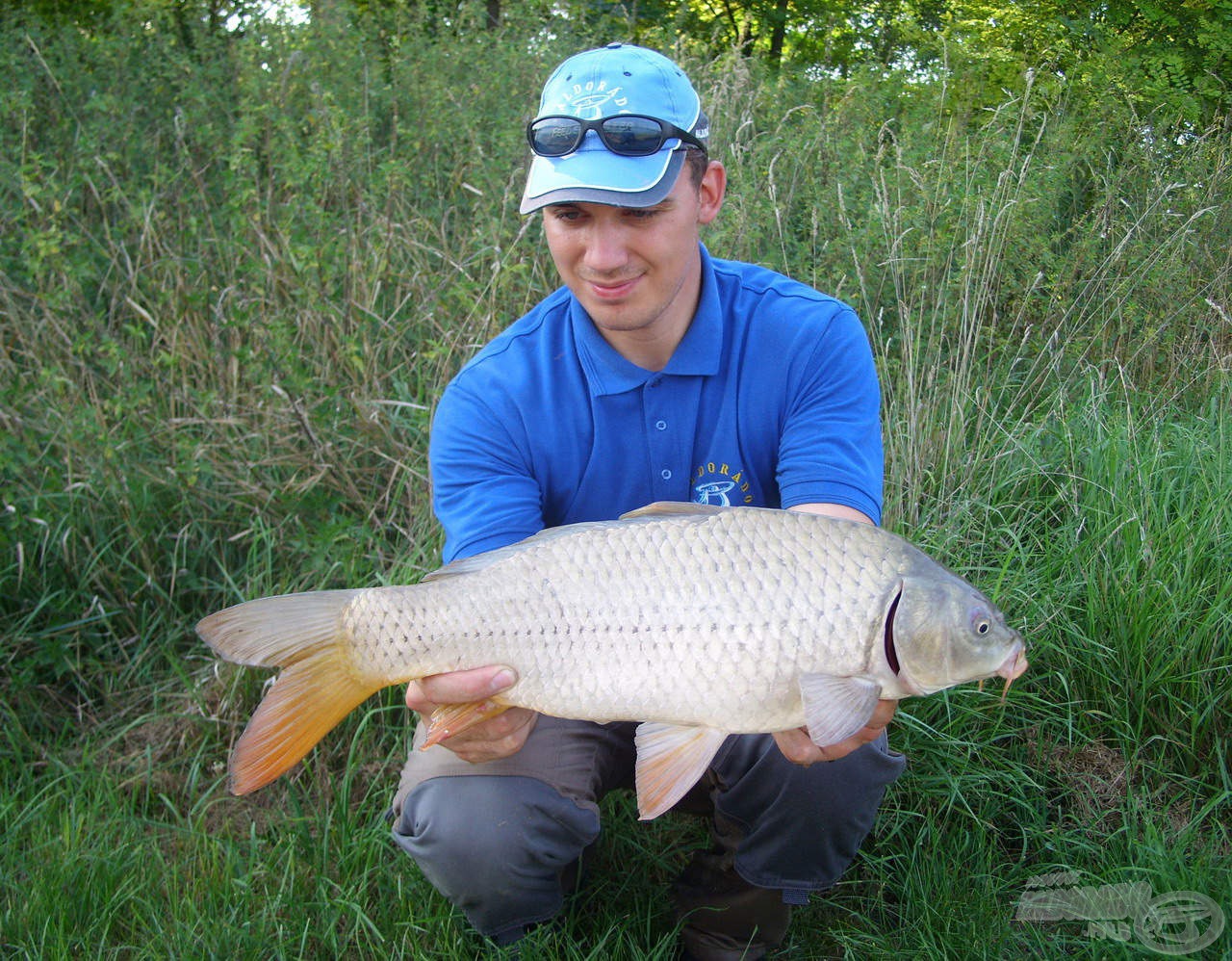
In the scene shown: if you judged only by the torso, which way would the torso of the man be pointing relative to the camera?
toward the camera

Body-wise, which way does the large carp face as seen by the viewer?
to the viewer's right
